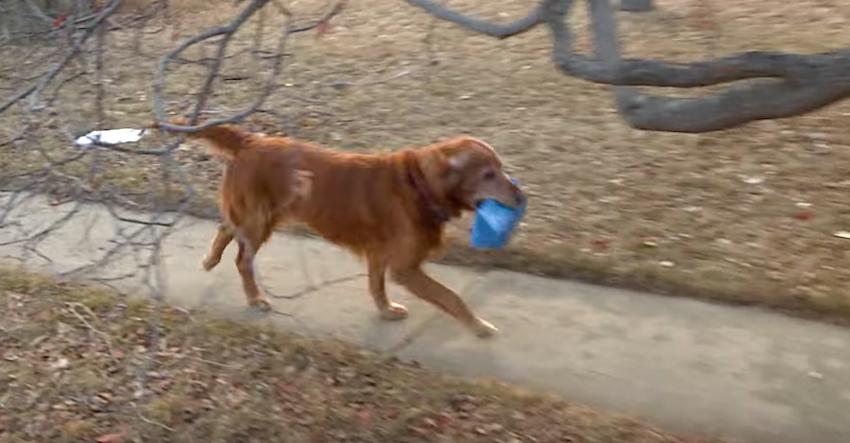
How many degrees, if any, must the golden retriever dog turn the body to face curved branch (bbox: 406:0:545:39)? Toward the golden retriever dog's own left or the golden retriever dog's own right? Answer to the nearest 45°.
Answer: approximately 90° to the golden retriever dog's own right

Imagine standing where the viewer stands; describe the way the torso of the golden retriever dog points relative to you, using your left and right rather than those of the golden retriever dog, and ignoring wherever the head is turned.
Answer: facing to the right of the viewer

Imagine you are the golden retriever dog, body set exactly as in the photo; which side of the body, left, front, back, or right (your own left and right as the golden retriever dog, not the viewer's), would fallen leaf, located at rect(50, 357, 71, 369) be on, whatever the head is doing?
back

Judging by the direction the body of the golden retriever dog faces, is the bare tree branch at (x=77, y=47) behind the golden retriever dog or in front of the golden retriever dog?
behind

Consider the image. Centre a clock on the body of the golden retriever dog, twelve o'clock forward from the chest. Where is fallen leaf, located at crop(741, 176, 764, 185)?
The fallen leaf is roughly at 11 o'clock from the golden retriever dog.

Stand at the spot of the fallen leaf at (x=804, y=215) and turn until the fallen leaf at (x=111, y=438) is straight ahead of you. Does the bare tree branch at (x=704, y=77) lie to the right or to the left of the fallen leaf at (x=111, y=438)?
left

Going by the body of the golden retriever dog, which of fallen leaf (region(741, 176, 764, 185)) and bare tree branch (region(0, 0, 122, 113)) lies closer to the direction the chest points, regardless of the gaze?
the fallen leaf

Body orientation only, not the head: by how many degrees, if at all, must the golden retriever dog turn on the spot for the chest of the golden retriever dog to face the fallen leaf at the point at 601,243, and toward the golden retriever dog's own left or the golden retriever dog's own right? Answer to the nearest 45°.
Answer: approximately 45° to the golden retriever dog's own left

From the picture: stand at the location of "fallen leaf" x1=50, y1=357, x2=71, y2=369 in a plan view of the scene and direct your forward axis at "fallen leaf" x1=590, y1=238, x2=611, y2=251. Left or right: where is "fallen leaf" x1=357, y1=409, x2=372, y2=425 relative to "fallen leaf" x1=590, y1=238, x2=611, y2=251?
right

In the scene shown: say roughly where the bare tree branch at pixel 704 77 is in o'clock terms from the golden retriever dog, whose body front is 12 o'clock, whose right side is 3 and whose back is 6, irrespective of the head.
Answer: The bare tree branch is roughly at 2 o'clock from the golden retriever dog.

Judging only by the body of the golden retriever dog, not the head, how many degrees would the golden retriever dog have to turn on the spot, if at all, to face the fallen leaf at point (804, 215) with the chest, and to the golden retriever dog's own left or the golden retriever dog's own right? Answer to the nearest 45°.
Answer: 0° — it already faces it
